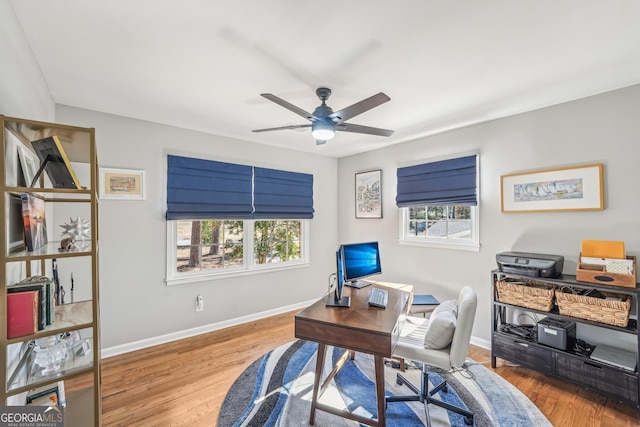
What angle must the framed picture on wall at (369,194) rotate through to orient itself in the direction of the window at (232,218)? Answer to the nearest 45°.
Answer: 0° — it already faces it

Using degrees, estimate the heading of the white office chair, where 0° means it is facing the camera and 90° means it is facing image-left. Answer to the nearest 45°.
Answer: approximately 90°

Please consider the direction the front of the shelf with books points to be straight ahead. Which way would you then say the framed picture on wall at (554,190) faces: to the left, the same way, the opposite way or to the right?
the opposite way

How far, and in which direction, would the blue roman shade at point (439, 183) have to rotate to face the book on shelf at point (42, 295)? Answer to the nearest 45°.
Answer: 0° — it already faces it

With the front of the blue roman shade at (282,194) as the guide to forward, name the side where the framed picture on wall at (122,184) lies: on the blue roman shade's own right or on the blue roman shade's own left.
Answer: on the blue roman shade's own right

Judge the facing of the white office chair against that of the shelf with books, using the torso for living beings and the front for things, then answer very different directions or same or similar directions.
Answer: very different directions

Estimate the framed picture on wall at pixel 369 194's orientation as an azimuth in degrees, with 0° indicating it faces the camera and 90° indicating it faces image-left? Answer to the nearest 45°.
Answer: approximately 45°

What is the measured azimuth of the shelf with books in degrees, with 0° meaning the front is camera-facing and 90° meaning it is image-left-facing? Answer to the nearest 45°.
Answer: approximately 315°

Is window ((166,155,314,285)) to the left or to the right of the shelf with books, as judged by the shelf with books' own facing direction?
on its left
